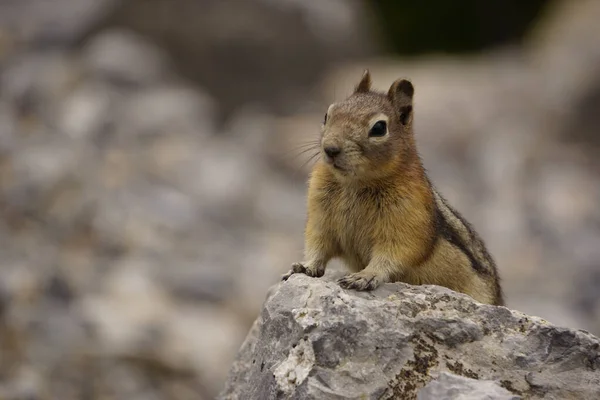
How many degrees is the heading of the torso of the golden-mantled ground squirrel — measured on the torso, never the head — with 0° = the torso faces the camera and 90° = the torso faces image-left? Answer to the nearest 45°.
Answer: approximately 45°

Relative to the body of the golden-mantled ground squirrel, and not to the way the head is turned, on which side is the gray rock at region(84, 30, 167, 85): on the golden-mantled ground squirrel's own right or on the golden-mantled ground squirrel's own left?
on the golden-mantled ground squirrel's own right
